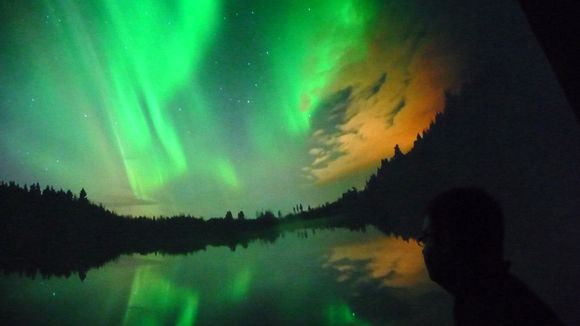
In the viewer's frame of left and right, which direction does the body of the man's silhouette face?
facing away from the viewer and to the left of the viewer
